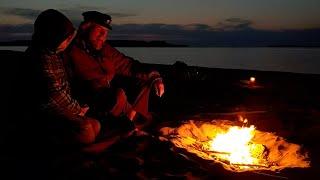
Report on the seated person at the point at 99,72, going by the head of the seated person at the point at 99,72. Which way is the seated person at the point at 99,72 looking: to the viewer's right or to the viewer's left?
to the viewer's right

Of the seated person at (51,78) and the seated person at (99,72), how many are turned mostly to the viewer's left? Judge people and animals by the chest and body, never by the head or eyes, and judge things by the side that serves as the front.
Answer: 0

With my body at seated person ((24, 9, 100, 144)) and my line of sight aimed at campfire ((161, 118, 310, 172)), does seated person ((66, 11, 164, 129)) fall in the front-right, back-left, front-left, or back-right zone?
front-left

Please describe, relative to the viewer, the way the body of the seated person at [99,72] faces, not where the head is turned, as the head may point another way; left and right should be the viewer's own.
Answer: facing the viewer and to the right of the viewer

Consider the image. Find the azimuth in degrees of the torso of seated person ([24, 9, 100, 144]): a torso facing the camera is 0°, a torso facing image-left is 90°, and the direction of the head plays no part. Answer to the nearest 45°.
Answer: approximately 270°
